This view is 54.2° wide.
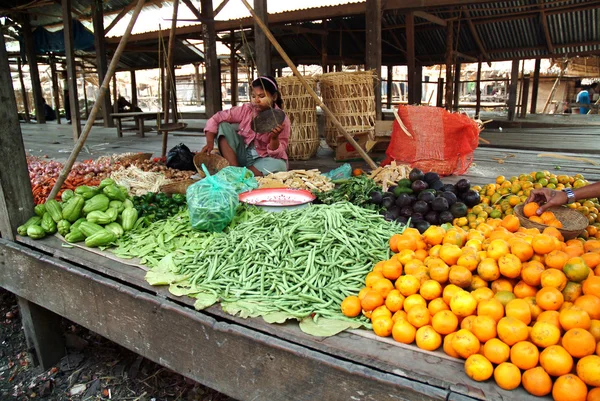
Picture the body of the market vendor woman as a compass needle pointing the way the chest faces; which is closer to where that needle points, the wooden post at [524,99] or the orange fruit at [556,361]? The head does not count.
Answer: the orange fruit

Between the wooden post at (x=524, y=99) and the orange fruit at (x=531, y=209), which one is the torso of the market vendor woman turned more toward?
the orange fruit

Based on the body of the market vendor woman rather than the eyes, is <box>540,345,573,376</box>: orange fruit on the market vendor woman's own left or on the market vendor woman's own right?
on the market vendor woman's own left

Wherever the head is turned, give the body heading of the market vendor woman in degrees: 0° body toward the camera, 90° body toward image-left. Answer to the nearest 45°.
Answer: approximately 45°

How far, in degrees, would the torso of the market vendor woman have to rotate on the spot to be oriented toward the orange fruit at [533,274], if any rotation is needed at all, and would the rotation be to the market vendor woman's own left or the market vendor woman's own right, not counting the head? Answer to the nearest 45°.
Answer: approximately 45° to the market vendor woman's own left

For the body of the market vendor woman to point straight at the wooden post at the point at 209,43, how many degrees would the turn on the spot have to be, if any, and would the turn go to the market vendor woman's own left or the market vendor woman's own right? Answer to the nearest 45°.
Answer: approximately 135° to the market vendor woman's own right

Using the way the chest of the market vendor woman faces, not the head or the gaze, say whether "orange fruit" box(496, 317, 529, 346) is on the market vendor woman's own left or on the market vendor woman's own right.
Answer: on the market vendor woman's own left

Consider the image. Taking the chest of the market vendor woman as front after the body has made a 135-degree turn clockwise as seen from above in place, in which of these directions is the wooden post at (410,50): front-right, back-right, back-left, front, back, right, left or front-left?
front-right

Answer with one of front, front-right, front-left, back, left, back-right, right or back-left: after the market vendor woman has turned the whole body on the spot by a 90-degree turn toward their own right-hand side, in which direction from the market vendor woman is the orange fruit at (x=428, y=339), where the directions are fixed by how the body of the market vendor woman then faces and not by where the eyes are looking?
back-left

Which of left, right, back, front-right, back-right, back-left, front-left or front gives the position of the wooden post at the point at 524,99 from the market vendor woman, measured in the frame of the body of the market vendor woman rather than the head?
back

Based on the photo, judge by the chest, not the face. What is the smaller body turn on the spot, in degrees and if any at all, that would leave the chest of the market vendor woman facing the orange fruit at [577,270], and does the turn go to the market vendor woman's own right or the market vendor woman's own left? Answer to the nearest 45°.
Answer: approximately 45° to the market vendor woman's own left

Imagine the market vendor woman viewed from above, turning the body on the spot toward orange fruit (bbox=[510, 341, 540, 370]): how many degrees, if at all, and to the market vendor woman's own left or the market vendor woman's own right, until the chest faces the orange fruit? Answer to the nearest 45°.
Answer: approximately 45° to the market vendor woman's own left

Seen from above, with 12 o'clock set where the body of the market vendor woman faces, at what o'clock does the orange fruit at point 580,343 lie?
The orange fruit is roughly at 10 o'clock from the market vendor woman.

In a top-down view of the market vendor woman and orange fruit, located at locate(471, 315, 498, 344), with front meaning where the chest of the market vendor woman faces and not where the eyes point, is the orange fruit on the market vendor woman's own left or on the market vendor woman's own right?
on the market vendor woman's own left

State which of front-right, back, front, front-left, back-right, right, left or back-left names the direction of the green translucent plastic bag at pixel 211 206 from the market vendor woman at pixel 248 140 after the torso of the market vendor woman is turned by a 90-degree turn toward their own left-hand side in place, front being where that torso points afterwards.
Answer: front-right

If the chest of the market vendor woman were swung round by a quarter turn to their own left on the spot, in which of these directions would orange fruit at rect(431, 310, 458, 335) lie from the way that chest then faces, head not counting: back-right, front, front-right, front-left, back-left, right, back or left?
front-right

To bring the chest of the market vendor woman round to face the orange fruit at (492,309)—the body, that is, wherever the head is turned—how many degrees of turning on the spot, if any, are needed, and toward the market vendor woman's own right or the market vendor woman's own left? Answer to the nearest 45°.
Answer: approximately 45° to the market vendor woman's own left

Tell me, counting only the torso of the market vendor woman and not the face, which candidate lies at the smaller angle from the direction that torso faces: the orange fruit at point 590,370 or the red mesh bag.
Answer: the orange fruit
